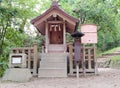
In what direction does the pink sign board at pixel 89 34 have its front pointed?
toward the camera

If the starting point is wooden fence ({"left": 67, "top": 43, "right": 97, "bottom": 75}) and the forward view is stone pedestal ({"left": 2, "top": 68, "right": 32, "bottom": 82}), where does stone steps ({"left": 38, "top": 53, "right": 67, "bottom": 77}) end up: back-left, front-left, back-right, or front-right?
front-right

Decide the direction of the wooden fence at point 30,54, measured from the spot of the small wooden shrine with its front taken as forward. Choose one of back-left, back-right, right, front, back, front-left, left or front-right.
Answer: right

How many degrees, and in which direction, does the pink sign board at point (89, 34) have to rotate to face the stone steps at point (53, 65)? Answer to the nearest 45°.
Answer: approximately 90° to its right

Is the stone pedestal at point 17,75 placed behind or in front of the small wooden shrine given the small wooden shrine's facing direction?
in front

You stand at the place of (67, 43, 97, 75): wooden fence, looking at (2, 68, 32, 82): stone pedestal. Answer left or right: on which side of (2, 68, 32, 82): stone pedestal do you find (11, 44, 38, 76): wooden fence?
right

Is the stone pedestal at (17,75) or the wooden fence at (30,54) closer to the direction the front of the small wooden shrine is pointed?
the stone pedestal
